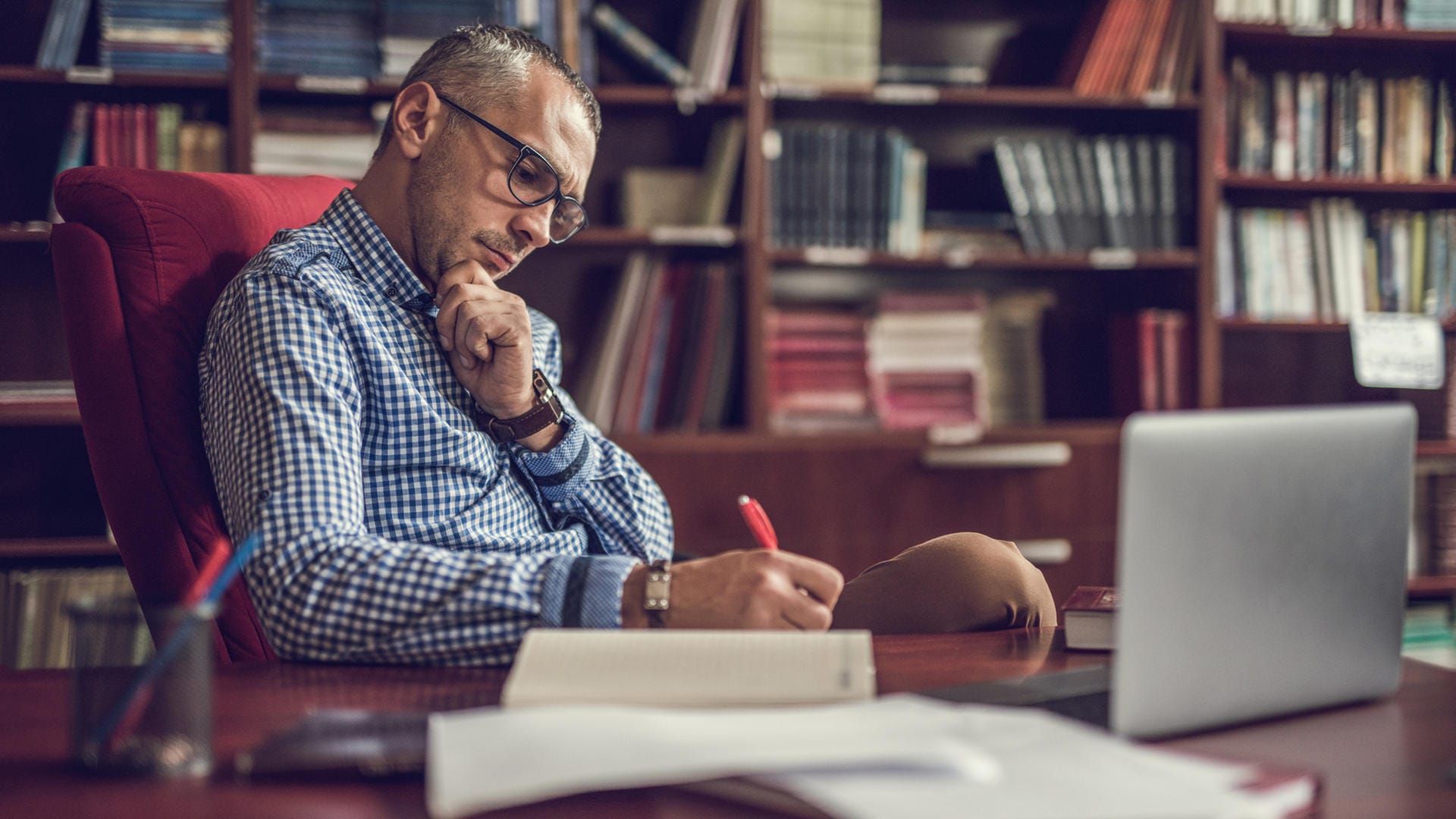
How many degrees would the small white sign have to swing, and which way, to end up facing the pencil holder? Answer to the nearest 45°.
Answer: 0° — it already faces it

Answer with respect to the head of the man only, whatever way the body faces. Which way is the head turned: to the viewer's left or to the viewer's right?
to the viewer's right

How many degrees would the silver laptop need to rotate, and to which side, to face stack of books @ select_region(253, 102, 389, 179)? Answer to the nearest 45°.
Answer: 0° — it already faces it

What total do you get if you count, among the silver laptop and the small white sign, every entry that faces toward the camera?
1

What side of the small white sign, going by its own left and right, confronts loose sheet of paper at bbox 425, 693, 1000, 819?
front

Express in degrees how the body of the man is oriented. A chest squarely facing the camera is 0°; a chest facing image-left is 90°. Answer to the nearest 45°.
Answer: approximately 315°

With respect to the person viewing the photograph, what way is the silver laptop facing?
facing away from the viewer and to the left of the viewer

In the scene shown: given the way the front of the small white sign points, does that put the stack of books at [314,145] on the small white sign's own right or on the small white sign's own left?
on the small white sign's own right

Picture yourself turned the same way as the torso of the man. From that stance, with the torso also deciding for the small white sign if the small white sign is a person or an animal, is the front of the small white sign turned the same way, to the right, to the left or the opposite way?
to the right
